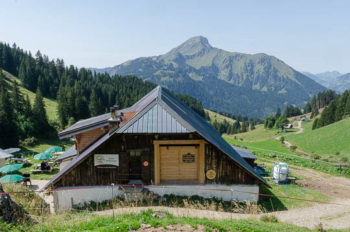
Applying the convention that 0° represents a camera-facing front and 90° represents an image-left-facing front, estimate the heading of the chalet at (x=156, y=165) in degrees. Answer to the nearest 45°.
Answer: approximately 0°
